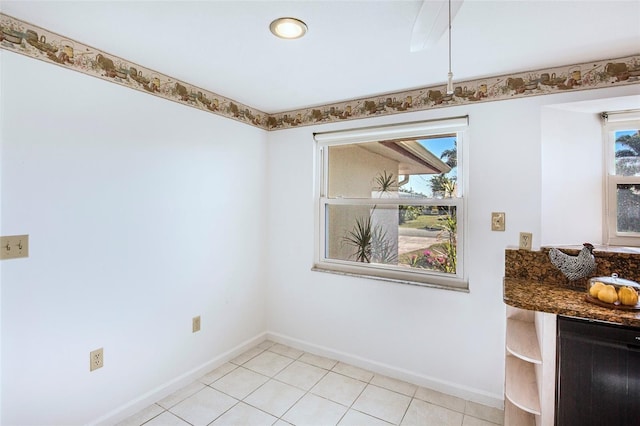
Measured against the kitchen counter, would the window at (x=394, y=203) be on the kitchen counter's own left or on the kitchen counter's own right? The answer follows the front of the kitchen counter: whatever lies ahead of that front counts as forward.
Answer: on the kitchen counter's own right

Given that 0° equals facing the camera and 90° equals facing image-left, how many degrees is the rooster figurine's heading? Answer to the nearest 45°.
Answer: approximately 270°

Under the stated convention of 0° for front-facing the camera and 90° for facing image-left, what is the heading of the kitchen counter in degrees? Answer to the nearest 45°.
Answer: approximately 0°

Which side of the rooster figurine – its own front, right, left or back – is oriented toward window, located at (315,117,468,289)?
back
